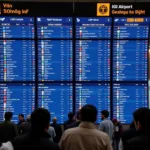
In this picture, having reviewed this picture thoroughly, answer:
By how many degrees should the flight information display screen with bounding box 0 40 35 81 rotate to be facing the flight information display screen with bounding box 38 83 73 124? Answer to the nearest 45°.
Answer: approximately 90° to its left

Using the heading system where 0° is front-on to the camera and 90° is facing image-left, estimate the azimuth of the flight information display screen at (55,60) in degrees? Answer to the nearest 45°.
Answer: approximately 0°

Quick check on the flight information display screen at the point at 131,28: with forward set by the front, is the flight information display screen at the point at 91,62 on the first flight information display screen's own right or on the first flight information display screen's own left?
on the first flight information display screen's own right

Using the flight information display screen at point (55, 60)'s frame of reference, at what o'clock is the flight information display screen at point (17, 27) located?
the flight information display screen at point (17, 27) is roughly at 3 o'clock from the flight information display screen at point (55, 60).
